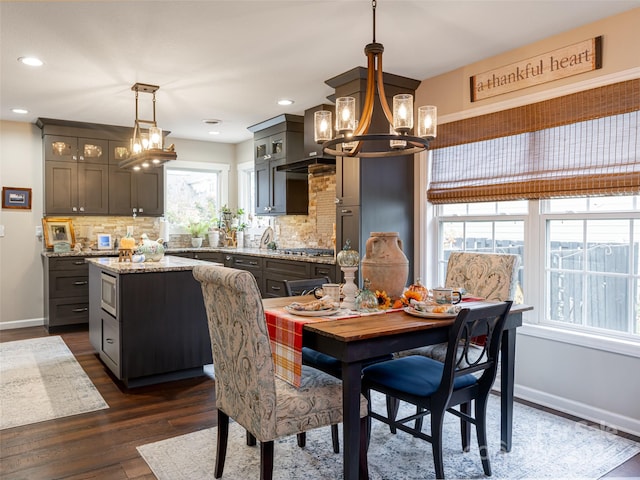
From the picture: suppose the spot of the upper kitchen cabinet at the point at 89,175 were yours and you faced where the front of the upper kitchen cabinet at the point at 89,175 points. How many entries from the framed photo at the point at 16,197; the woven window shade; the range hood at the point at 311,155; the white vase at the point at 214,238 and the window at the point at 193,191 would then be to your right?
1

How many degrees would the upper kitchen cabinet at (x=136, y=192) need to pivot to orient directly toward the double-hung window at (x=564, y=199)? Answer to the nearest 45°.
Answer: approximately 45° to its left

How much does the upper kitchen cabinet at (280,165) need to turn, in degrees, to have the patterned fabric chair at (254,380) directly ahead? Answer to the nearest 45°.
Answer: approximately 45° to its left

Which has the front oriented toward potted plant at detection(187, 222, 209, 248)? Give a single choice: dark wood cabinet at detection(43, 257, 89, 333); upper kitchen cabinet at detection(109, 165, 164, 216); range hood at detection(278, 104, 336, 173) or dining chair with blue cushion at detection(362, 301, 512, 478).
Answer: the dining chair with blue cushion

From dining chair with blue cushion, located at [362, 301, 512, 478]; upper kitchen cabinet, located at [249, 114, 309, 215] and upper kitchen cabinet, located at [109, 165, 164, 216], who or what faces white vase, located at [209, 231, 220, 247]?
the dining chair with blue cushion

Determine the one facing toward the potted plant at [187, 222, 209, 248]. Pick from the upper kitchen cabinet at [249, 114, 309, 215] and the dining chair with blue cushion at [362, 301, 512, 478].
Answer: the dining chair with blue cushion

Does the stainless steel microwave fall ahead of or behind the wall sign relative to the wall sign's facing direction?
ahead

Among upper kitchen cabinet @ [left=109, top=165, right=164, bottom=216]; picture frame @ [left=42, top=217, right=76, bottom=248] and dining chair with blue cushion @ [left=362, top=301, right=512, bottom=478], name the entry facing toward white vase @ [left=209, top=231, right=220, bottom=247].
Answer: the dining chair with blue cushion

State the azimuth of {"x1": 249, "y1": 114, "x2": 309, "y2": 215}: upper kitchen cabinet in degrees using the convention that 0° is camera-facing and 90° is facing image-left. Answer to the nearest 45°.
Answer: approximately 45°

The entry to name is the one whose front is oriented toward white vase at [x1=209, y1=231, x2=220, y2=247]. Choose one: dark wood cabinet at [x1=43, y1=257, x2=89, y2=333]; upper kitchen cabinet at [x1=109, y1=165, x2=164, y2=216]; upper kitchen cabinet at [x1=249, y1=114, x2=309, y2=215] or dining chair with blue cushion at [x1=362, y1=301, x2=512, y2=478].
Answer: the dining chair with blue cushion

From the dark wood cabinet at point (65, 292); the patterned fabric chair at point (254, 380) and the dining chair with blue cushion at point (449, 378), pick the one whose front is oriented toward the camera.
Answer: the dark wood cabinet

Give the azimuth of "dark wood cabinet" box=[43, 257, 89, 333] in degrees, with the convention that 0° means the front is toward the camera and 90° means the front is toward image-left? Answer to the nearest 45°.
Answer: approximately 0°

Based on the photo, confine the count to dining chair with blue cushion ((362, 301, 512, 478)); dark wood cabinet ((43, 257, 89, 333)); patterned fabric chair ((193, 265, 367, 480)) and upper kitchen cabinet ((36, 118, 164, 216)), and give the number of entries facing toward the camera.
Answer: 2

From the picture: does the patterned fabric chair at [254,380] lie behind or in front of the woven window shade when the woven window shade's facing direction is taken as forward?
in front
